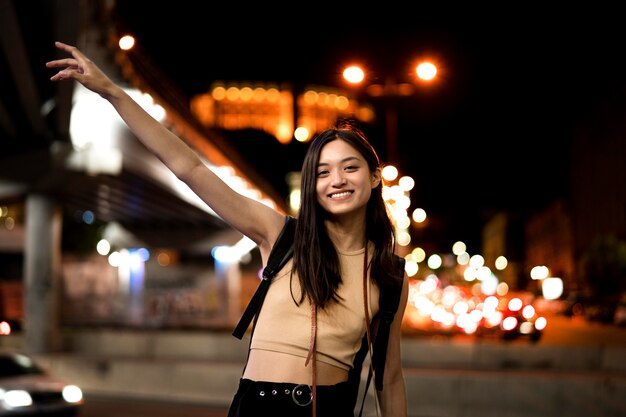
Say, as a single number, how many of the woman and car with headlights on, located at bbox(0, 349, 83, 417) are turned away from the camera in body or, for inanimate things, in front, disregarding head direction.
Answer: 0

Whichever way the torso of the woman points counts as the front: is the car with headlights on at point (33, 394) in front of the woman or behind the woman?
behind

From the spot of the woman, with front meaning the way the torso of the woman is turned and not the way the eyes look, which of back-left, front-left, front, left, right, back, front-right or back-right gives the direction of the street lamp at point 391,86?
back

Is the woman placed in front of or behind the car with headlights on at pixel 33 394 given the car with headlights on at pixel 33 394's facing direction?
in front

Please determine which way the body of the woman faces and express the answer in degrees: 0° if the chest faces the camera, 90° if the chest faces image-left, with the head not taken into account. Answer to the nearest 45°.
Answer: approximately 0°

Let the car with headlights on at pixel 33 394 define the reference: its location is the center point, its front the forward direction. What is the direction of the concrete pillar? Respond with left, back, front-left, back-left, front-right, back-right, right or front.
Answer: back-left

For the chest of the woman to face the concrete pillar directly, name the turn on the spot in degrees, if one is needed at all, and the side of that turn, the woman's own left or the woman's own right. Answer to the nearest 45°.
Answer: approximately 180°

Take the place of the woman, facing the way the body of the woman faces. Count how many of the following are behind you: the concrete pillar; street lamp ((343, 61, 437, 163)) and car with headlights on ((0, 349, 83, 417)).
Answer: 3

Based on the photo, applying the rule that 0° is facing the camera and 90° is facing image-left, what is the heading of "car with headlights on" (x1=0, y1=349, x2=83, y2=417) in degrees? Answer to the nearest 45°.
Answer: approximately 315°
